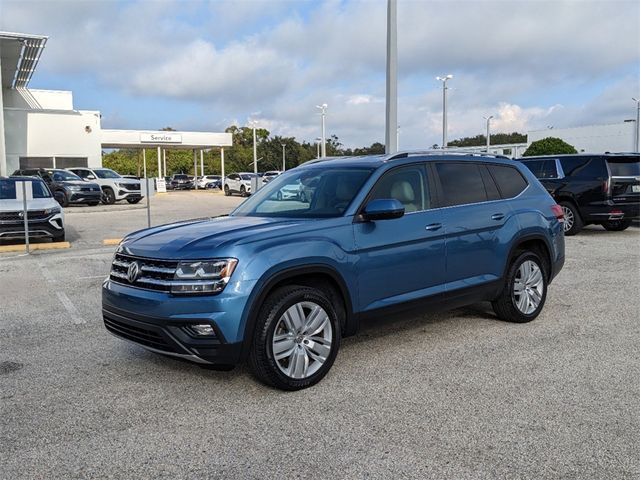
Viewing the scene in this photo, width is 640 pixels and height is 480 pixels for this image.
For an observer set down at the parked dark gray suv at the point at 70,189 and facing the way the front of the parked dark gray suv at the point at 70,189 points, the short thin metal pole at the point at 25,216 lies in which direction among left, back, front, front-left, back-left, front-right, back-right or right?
front-right

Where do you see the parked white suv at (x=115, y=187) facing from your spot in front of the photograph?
facing the viewer and to the right of the viewer

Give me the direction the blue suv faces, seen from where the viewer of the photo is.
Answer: facing the viewer and to the left of the viewer

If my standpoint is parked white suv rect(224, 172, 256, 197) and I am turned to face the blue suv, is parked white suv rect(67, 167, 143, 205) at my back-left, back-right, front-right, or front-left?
front-right

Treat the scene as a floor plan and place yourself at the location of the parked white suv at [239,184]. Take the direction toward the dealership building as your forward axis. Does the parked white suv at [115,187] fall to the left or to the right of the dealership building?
left

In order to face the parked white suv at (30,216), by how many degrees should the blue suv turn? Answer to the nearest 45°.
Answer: approximately 90° to its right

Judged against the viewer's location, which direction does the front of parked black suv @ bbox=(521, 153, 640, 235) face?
facing away from the viewer and to the left of the viewer

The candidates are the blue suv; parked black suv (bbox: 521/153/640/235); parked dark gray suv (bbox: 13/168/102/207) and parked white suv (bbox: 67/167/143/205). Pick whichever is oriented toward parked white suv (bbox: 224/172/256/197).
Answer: parked black suv (bbox: 521/153/640/235)

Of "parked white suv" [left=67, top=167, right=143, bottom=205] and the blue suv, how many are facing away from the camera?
0

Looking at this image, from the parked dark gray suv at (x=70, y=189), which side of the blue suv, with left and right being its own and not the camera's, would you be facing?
right

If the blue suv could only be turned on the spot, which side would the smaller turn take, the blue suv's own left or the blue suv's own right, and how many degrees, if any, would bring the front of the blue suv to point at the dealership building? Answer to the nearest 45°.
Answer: approximately 90° to the blue suv's own right

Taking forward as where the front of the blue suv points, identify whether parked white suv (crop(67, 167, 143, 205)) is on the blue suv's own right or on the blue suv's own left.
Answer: on the blue suv's own right

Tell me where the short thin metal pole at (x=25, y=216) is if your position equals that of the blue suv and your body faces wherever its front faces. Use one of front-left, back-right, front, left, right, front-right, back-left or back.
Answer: right

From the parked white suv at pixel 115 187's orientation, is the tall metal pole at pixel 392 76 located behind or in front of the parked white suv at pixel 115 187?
in front

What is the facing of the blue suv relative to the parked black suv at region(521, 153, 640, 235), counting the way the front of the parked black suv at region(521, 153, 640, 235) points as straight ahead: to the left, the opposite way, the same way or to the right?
to the left

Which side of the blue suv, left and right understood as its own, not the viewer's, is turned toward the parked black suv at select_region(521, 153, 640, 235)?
back

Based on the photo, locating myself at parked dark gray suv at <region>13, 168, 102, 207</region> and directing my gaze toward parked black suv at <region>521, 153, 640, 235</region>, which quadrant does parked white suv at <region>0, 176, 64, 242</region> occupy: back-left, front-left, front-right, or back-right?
front-right
